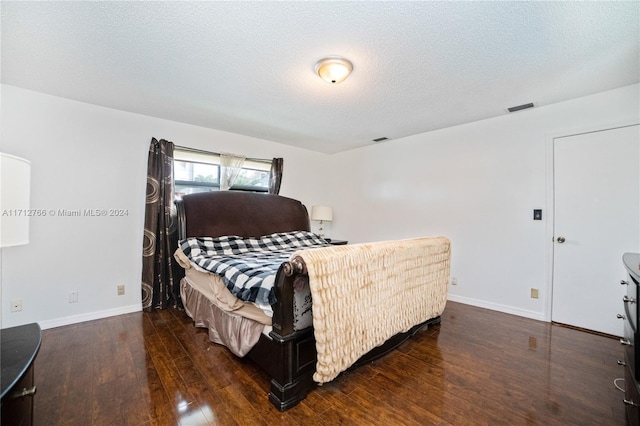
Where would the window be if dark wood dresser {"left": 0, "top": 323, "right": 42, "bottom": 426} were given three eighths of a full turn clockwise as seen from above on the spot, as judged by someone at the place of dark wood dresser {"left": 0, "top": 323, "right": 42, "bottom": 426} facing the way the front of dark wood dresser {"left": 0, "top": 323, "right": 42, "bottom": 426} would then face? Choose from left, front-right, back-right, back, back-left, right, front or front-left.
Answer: back-right

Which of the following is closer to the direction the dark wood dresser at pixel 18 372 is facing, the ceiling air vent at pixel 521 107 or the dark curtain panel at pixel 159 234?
the ceiling air vent

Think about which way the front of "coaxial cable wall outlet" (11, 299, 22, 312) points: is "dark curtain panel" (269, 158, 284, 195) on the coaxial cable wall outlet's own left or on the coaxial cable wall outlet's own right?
on the coaxial cable wall outlet's own left

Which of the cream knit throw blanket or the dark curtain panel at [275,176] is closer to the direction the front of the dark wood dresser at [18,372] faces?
the cream knit throw blanket

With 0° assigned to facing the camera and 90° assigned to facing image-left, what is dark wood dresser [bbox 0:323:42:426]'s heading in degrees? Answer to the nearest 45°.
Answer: approximately 315°

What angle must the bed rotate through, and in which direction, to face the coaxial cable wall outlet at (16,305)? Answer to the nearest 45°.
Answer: approximately 135° to its right

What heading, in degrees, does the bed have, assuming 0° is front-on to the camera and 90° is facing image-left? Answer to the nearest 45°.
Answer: approximately 315°
